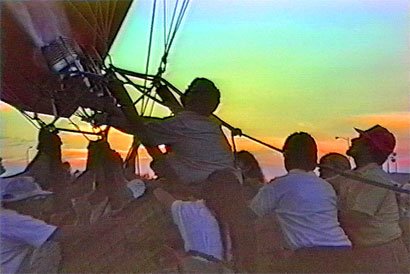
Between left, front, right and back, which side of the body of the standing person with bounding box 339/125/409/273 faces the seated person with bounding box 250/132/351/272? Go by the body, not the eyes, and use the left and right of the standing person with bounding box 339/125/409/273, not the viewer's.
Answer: left

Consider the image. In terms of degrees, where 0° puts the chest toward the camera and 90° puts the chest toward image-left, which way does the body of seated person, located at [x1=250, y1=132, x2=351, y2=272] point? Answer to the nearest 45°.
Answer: approximately 135°

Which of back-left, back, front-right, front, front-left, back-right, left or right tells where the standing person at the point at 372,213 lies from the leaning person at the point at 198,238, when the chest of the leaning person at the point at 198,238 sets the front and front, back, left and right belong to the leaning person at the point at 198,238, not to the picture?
back-right

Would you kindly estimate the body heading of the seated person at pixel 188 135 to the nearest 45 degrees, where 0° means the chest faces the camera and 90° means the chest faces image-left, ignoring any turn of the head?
approximately 135°

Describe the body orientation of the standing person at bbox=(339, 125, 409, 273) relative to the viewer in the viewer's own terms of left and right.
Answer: facing away from the viewer and to the left of the viewer
